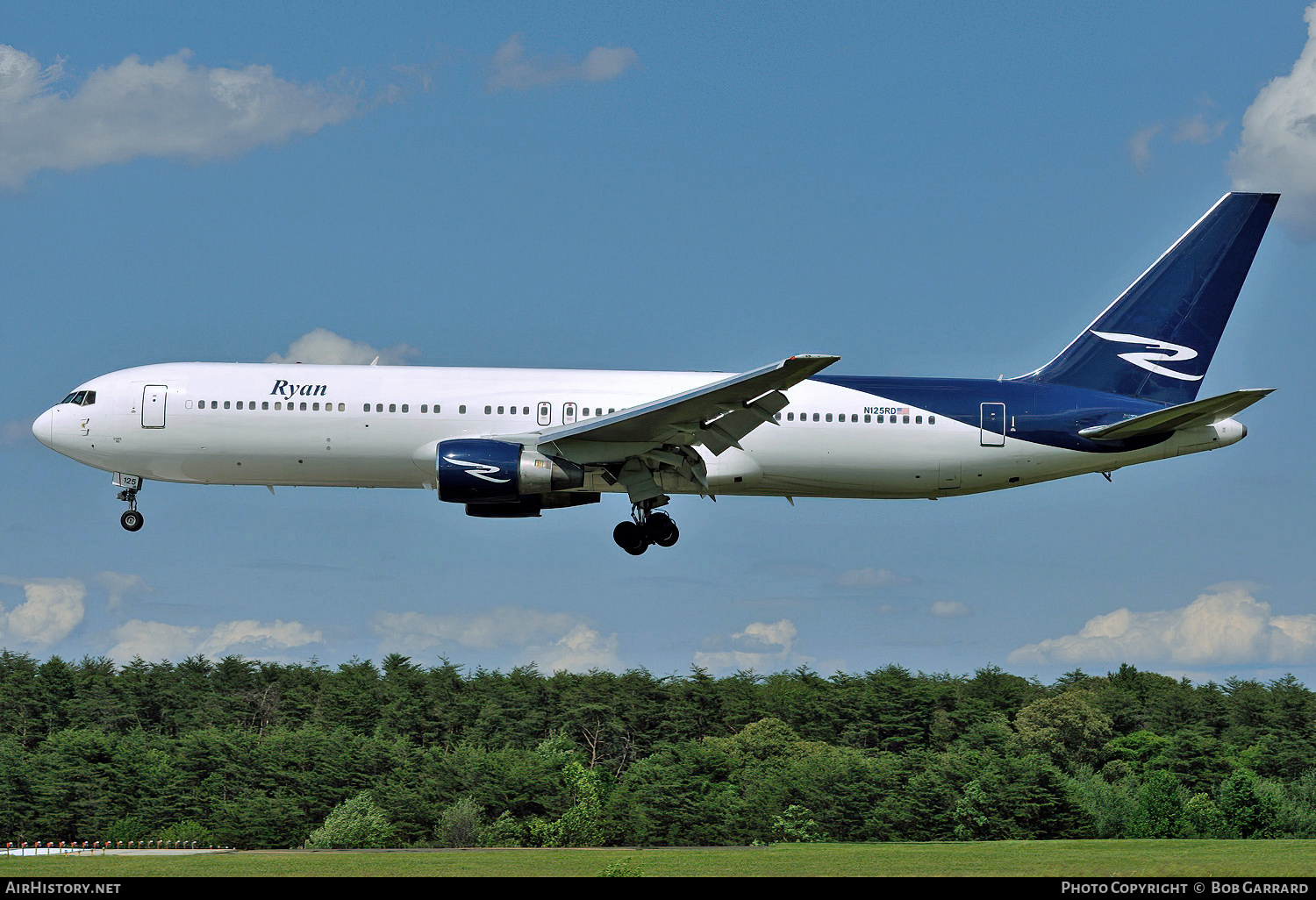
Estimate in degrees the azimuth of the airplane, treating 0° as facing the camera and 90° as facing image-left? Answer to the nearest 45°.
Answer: approximately 90°
